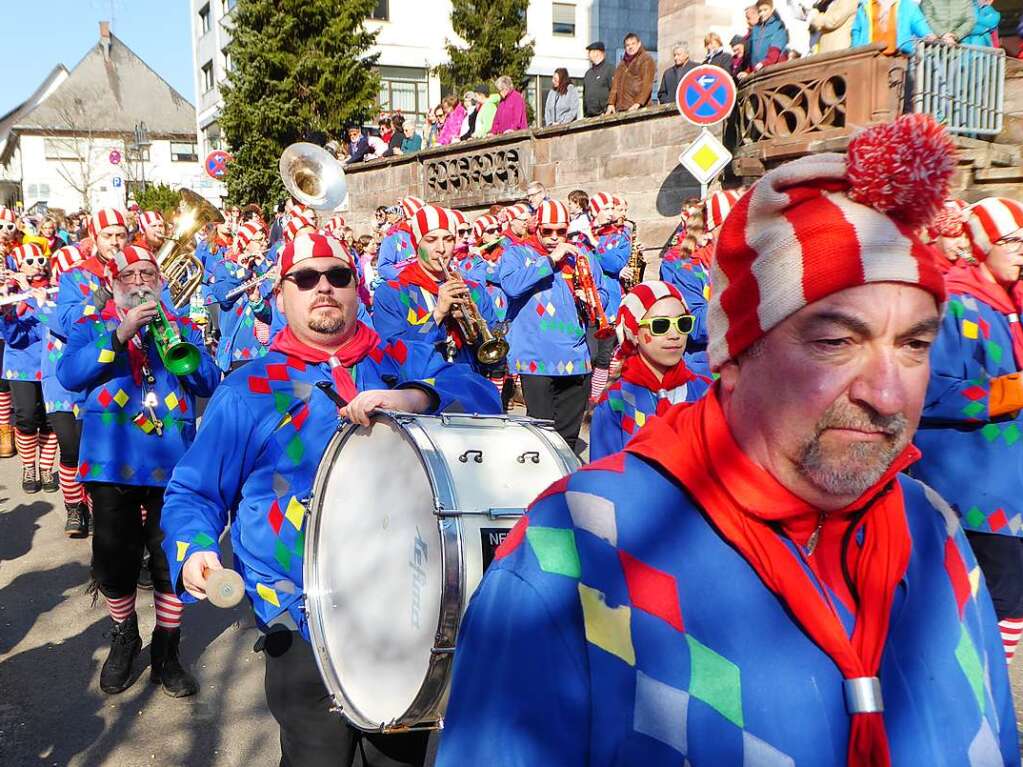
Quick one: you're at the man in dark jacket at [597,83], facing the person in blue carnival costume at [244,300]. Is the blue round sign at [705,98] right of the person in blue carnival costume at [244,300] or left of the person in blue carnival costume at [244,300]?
left

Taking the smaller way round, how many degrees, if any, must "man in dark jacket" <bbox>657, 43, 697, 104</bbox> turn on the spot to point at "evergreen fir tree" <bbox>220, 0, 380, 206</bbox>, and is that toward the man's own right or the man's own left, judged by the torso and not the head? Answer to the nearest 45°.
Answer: approximately 90° to the man's own right

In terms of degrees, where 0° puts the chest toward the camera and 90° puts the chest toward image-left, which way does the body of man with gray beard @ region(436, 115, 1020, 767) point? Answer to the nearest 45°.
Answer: approximately 315°

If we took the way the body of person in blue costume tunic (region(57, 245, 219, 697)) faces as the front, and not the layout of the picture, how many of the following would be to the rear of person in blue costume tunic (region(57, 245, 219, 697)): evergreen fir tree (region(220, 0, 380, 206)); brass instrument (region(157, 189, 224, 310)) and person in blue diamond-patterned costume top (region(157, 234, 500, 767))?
2

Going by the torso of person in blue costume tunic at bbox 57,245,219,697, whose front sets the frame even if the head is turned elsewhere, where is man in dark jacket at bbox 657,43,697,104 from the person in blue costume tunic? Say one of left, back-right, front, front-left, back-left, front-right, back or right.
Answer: back-left

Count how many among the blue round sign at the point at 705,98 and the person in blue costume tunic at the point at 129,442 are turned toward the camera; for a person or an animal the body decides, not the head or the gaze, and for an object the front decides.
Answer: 2

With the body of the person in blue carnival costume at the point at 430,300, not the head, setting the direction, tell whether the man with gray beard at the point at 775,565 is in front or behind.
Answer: in front

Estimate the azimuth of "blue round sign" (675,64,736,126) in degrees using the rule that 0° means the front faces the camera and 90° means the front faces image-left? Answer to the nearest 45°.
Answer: approximately 0°

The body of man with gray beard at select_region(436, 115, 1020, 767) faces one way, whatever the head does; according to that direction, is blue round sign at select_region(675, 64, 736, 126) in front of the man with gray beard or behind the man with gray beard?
behind

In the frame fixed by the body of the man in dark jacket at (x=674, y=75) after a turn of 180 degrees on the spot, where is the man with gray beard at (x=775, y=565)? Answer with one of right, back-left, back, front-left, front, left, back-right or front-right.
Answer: back-right
